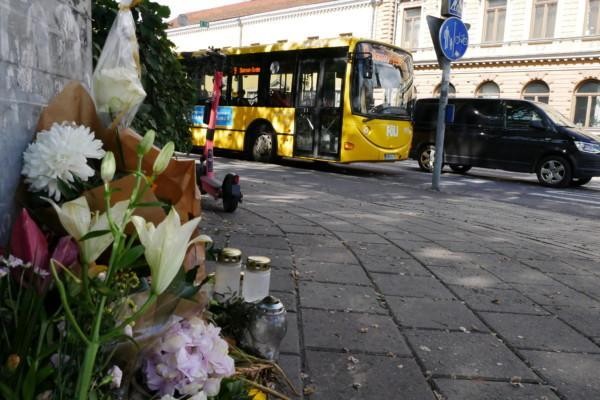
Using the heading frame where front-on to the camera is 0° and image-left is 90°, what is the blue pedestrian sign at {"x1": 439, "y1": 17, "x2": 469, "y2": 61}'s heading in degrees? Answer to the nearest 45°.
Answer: approximately 315°

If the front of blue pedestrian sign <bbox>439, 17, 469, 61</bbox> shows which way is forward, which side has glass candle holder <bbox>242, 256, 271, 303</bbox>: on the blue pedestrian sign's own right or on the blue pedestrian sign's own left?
on the blue pedestrian sign's own right

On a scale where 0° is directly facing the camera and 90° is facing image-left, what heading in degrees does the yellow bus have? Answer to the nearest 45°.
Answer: approximately 315°

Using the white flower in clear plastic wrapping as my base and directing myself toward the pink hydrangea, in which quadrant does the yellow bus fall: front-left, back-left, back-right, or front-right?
back-left

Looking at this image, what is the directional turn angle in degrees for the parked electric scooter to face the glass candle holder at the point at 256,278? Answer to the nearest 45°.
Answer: approximately 135° to its left

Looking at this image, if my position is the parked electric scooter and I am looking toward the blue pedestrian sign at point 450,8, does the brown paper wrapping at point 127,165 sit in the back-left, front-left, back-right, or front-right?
back-right

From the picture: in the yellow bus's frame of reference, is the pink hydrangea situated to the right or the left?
on its right

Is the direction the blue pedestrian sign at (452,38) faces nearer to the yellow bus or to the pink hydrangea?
the pink hydrangea

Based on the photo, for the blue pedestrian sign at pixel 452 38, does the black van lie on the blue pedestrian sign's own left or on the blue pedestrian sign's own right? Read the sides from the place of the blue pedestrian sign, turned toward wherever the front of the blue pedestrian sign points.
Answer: on the blue pedestrian sign's own left
